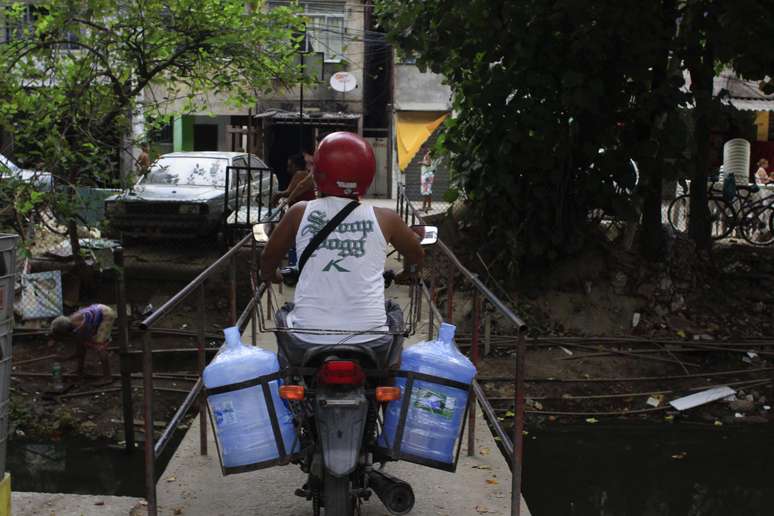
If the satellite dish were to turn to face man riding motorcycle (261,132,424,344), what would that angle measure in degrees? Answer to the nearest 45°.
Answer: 0° — it already faces them

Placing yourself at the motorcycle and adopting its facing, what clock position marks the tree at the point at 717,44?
The tree is roughly at 1 o'clock from the motorcycle.

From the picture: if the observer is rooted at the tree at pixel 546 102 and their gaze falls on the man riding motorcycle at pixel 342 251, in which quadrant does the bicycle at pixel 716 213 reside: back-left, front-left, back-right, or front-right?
back-left

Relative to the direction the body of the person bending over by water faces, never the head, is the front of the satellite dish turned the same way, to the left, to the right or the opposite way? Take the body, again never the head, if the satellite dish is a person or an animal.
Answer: to the left

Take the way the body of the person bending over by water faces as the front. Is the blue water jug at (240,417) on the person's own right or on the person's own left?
on the person's own left

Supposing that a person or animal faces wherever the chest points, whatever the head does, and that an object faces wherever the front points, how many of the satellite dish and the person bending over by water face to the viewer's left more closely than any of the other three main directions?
1

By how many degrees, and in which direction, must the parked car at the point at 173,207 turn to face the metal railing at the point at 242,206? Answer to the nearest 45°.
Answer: approximately 90° to its left

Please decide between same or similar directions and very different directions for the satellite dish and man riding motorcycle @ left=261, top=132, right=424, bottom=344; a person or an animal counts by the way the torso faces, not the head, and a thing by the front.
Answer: very different directions

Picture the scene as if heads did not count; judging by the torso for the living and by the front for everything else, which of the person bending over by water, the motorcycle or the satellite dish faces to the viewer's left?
the person bending over by water

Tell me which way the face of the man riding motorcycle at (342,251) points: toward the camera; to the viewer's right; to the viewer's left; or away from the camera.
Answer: away from the camera

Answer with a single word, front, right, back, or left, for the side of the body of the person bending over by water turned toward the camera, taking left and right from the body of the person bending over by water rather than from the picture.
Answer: left

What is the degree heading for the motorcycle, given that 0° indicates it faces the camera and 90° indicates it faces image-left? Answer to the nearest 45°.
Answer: approximately 180°

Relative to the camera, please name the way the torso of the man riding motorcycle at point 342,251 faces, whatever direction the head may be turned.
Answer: away from the camera
